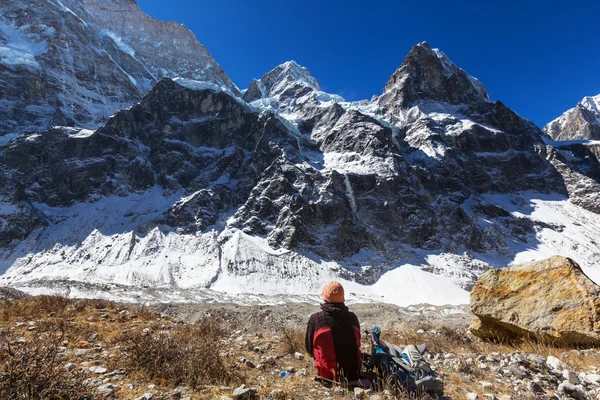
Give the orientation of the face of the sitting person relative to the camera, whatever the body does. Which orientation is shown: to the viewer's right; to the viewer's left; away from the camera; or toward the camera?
away from the camera

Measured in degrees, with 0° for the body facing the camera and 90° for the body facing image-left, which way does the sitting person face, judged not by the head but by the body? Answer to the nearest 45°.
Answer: approximately 180°

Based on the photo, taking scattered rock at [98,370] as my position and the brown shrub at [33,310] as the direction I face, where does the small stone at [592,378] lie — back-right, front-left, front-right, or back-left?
back-right

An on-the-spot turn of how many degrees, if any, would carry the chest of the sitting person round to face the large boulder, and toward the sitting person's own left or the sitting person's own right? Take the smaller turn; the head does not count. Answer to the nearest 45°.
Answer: approximately 45° to the sitting person's own right

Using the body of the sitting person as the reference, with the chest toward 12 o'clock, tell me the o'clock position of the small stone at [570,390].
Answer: The small stone is roughly at 3 o'clock from the sitting person.

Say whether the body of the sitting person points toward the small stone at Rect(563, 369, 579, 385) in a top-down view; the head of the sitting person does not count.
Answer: no

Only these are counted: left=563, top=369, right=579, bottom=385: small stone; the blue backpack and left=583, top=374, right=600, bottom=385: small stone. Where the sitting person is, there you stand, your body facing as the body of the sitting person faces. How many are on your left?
0

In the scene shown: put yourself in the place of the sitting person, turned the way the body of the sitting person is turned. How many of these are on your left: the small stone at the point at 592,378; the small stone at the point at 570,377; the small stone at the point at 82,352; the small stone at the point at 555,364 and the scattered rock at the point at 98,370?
2

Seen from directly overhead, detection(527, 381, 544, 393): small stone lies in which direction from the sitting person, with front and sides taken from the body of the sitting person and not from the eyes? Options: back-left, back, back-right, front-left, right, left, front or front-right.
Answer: right

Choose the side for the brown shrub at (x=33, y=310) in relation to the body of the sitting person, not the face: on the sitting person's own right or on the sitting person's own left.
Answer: on the sitting person's own left

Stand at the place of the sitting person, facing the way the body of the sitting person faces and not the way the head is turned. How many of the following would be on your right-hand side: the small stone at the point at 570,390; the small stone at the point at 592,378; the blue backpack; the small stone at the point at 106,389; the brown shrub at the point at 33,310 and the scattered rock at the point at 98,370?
3

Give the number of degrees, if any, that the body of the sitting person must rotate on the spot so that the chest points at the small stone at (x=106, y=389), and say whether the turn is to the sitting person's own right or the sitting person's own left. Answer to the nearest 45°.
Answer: approximately 90° to the sitting person's own left

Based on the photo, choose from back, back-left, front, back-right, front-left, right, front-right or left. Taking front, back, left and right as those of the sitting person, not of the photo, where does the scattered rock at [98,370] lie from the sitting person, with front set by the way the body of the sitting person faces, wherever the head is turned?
left

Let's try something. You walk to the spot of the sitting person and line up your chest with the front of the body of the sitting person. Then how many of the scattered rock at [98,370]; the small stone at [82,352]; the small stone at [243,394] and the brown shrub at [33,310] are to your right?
0

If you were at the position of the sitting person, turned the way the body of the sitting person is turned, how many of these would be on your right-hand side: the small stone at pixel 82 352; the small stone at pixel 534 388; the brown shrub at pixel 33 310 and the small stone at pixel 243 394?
1

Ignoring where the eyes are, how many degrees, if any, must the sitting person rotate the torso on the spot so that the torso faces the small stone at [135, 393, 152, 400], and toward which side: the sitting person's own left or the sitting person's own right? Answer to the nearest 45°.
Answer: approximately 135° to the sitting person's own left

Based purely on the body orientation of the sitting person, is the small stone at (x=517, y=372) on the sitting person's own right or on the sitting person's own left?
on the sitting person's own right
